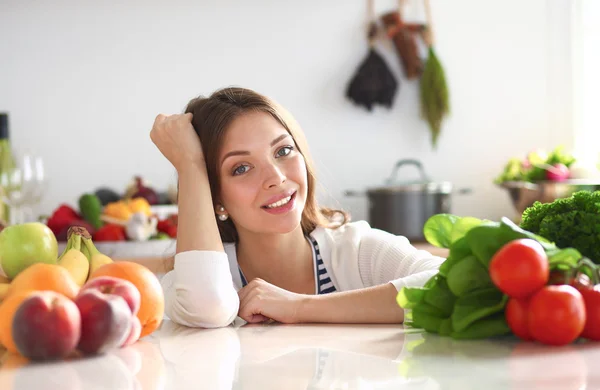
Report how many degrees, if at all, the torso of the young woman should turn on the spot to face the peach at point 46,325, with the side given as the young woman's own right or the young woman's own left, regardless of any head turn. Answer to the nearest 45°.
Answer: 0° — they already face it

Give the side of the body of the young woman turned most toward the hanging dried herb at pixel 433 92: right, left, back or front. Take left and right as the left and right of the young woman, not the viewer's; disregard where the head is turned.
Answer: back

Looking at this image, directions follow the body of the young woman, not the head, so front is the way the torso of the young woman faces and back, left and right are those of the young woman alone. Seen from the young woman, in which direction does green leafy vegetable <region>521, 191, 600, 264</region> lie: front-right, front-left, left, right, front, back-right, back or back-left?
front-left

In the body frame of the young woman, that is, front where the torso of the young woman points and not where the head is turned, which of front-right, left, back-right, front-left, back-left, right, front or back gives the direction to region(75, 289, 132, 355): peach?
front

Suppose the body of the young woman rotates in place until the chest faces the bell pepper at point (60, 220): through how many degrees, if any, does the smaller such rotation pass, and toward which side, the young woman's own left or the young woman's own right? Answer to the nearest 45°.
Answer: approximately 135° to the young woman's own right

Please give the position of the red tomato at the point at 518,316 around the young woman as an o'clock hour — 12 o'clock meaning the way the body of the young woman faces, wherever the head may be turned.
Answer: The red tomato is roughly at 11 o'clock from the young woman.

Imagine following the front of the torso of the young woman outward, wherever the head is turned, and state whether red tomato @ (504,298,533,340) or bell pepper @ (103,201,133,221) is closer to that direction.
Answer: the red tomato

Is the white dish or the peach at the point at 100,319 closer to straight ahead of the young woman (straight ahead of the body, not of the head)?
the peach

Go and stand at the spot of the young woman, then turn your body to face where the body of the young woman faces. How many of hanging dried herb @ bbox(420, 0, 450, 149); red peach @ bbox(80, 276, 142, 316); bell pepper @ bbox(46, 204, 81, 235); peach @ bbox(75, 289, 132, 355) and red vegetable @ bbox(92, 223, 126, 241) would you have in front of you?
2

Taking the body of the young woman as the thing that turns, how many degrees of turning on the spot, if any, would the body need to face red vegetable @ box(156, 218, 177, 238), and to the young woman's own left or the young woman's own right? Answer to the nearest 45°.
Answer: approximately 180°

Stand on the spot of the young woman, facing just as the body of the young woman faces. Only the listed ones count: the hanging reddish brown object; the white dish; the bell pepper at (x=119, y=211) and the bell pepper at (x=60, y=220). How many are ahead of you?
0

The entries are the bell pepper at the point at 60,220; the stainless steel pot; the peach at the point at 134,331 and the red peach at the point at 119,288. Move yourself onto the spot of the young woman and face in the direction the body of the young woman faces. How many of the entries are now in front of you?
2

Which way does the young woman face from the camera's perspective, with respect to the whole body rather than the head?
toward the camera

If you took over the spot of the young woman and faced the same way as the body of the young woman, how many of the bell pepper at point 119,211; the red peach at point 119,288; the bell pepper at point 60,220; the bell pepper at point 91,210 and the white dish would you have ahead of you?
1

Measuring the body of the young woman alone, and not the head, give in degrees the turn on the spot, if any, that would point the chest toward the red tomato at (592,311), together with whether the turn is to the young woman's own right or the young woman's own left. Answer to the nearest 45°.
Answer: approximately 45° to the young woman's own left

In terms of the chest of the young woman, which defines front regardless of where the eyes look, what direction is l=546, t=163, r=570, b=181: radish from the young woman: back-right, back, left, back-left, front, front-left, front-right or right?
back-left

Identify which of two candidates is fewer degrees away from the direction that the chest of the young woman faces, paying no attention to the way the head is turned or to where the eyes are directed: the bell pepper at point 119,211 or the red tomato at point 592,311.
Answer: the red tomato

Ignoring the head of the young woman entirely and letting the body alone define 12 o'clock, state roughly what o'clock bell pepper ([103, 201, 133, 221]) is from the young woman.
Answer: The bell pepper is roughly at 5 o'clock from the young woman.

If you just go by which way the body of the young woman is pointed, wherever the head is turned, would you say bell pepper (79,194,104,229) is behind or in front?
behind

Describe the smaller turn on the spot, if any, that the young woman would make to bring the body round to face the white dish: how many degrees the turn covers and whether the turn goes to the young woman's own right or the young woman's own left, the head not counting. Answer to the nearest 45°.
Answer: approximately 135° to the young woman's own right

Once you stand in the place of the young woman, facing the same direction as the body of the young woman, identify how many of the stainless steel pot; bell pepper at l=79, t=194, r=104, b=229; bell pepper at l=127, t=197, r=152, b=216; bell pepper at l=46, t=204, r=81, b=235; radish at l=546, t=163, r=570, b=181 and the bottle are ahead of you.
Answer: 0
